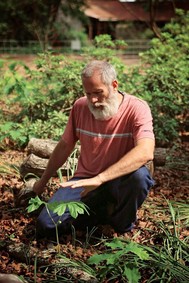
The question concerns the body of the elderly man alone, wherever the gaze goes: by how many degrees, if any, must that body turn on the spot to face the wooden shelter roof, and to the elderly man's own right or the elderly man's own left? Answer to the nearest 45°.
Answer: approximately 135° to the elderly man's own right

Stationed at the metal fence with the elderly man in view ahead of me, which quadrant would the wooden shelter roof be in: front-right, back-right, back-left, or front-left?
back-left

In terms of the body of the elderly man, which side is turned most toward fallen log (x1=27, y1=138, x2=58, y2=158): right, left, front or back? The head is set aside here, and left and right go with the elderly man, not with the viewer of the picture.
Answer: right

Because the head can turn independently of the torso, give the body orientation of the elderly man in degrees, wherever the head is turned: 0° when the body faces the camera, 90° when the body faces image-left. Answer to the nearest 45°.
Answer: approximately 45°

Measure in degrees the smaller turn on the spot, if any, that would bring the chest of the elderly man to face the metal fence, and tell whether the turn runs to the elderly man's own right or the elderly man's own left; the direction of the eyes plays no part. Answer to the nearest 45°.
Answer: approximately 135° to the elderly man's own right
